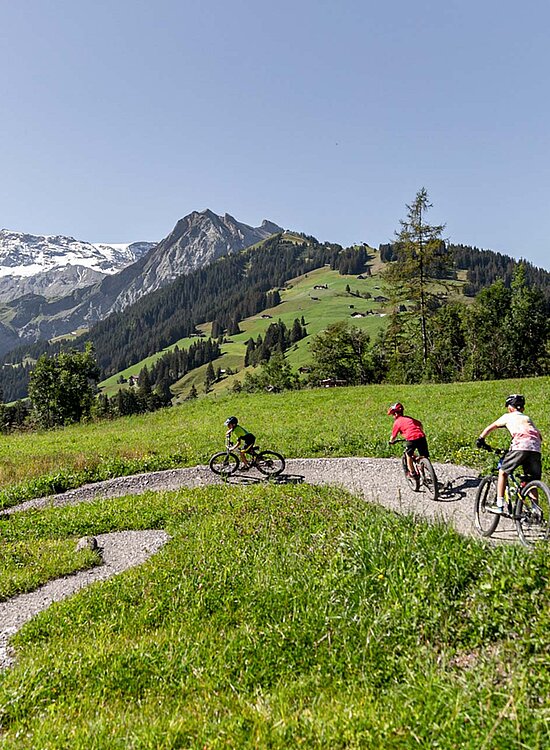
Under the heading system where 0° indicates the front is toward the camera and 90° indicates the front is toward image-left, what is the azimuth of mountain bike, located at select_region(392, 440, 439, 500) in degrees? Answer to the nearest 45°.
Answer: approximately 135°

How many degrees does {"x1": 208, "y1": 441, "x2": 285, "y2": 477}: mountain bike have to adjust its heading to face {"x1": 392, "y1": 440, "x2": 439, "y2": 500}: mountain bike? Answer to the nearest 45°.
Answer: approximately 135° to its left

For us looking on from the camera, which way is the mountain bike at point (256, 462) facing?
facing to the left of the viewer

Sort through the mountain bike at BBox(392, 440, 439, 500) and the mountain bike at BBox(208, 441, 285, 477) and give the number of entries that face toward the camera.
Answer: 0

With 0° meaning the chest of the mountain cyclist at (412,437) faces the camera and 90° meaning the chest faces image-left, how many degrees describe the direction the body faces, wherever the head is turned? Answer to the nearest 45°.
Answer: approximately 135°

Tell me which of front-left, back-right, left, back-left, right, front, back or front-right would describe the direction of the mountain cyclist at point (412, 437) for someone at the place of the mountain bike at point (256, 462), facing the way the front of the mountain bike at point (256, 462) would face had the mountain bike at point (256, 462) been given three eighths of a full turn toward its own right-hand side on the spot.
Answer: right

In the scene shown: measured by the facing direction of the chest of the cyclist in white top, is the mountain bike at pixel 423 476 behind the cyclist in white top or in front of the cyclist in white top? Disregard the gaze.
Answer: in front

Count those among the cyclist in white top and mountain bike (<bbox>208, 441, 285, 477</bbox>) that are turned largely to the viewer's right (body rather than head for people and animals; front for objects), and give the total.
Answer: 0

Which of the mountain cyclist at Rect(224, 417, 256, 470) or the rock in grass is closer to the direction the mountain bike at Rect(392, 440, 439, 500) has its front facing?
the mountain cyclist

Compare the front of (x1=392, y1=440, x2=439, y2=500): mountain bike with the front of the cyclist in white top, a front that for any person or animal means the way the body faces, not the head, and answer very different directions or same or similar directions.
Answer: same or similar directions

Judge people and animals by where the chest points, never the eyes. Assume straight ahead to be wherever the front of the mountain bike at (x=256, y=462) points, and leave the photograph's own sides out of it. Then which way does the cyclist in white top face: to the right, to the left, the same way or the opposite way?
to the right

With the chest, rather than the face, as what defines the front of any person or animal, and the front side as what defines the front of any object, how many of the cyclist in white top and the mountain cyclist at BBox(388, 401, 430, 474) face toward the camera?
0

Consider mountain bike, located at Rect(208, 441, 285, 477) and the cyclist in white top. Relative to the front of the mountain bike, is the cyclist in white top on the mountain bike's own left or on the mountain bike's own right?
on the mountain bike's own left

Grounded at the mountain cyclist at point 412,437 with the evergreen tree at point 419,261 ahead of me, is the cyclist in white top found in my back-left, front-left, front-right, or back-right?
back-right

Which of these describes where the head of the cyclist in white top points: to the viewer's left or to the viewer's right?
to the viewer's left

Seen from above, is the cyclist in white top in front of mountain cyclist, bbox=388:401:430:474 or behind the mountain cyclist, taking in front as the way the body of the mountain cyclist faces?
behind

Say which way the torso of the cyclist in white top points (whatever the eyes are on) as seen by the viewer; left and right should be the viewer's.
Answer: facing away from the viewer and to the left of the viewer
